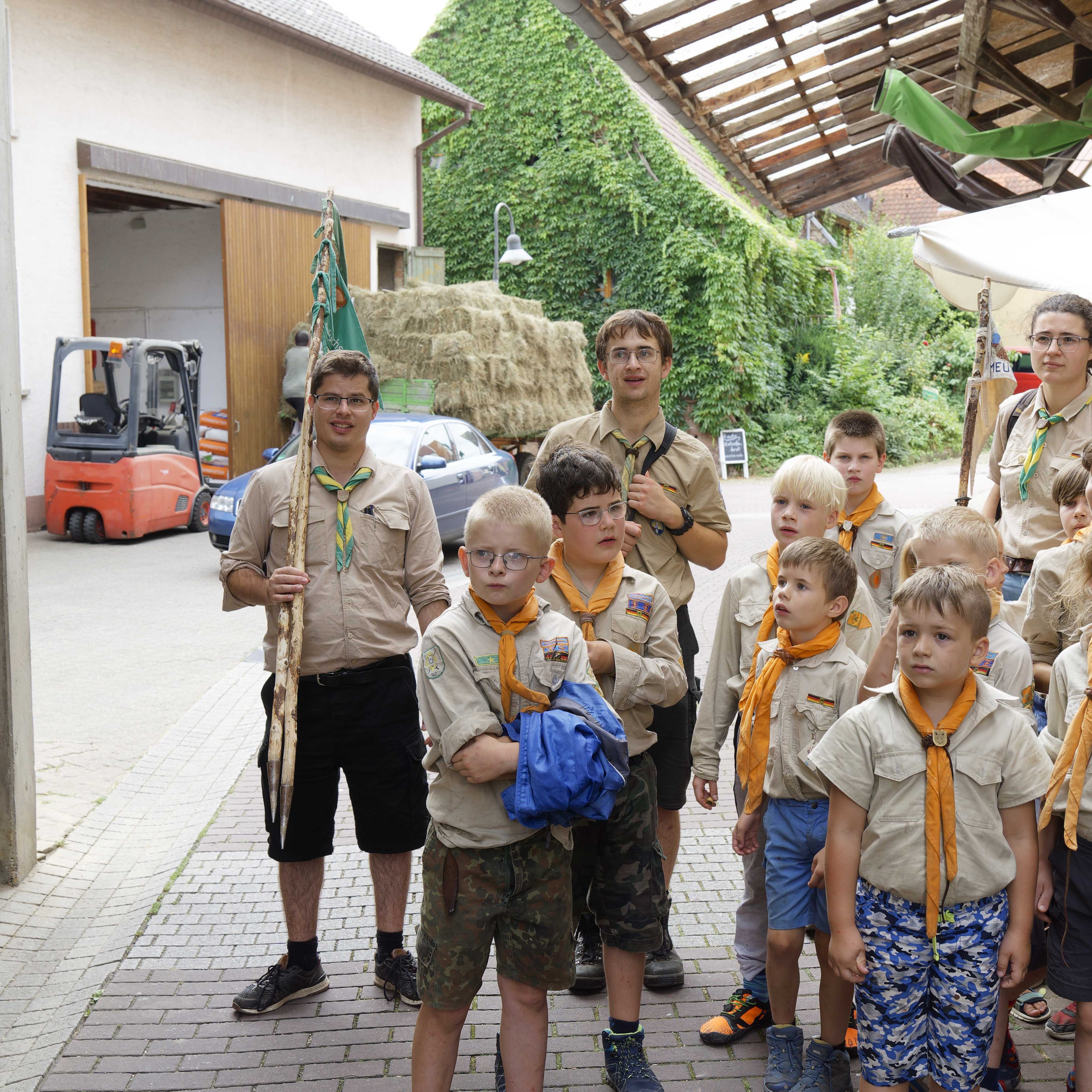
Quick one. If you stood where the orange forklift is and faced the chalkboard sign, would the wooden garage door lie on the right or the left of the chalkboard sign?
left

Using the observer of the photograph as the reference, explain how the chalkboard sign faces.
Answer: facing the viewer

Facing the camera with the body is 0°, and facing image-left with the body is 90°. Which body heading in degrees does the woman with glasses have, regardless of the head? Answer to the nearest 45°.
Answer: approximately 45°

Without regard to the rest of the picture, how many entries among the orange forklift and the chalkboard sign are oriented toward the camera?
1

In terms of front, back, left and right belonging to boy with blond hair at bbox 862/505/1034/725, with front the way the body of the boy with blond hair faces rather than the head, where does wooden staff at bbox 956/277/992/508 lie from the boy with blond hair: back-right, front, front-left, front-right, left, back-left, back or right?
back-right

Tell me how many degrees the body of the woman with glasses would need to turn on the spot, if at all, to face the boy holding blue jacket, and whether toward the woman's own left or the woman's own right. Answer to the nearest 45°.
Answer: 0° — they already face them

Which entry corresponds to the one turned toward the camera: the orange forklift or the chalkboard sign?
the chalkboard sign

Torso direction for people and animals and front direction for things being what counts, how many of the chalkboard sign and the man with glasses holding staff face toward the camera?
2

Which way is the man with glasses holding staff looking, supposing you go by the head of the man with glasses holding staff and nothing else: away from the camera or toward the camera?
toward the camera

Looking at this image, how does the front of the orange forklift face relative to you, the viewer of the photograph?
facing away from the viewer and to the right of the viewer

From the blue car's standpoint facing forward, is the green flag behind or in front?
in front

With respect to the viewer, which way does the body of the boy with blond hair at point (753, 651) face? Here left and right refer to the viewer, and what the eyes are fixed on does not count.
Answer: facing the viewer and to the left of the viewer

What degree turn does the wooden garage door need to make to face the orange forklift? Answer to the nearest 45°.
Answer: approximately 45° to its right

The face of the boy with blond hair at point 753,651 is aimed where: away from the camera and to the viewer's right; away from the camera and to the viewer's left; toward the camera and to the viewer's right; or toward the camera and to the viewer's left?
toward the camera and to the viewer's left

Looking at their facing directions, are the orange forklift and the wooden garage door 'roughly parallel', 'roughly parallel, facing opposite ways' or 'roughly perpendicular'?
roughly perpendicular

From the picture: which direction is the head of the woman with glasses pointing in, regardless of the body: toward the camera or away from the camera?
toward the camera

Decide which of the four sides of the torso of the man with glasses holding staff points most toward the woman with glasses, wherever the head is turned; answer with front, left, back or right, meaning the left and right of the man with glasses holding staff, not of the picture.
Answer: left

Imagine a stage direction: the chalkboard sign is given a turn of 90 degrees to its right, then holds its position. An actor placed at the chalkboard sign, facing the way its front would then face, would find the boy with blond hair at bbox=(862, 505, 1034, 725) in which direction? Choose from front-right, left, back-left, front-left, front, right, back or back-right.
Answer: left

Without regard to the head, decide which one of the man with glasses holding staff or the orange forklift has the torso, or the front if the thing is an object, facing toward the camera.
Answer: the man with glasses holding staff
